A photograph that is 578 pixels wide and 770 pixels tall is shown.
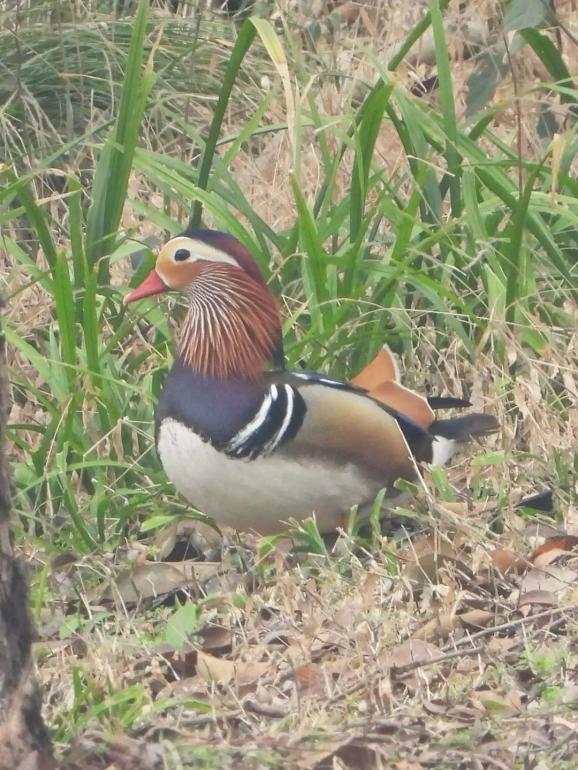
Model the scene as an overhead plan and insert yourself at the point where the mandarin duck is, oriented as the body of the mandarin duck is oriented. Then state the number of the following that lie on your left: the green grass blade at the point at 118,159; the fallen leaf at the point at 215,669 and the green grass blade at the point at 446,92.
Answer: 1

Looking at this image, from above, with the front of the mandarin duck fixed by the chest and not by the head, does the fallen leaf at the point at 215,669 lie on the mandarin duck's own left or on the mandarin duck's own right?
on the mandarin duck's own left

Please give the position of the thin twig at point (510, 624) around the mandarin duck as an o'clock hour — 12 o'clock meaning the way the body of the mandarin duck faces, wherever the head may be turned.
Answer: The thin twig is roughly at 8 o'clock from the mandarin duck.

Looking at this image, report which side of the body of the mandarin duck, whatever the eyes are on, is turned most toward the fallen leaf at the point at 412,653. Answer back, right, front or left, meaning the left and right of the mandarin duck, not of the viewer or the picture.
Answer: left

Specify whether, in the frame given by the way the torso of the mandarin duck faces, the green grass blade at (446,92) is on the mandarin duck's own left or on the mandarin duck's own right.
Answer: on the mandarin duck's own right

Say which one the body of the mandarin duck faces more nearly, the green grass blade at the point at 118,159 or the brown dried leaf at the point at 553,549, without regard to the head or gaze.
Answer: the green grass blade

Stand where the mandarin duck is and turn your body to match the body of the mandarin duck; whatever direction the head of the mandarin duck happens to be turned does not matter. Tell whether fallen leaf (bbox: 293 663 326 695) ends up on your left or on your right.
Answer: on your left

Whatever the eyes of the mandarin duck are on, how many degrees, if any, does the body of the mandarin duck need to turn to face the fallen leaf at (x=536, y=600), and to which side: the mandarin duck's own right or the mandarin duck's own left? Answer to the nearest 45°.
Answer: approximately 135° to the mandarin duck's own left

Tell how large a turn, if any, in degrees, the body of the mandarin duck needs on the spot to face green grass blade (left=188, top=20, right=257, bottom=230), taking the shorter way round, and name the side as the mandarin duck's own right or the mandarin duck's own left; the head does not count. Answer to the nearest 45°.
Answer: approximately 90° to the mandarin duck's own right

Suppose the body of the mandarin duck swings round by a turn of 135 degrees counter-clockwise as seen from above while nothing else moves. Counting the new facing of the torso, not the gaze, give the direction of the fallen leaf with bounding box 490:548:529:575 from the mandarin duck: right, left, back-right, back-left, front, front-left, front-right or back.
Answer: front

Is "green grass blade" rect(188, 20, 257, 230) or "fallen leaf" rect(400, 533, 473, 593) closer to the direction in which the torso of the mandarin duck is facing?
the green grass blade

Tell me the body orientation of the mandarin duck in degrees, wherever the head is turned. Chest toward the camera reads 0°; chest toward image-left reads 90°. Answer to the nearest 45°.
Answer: approximately 90°
